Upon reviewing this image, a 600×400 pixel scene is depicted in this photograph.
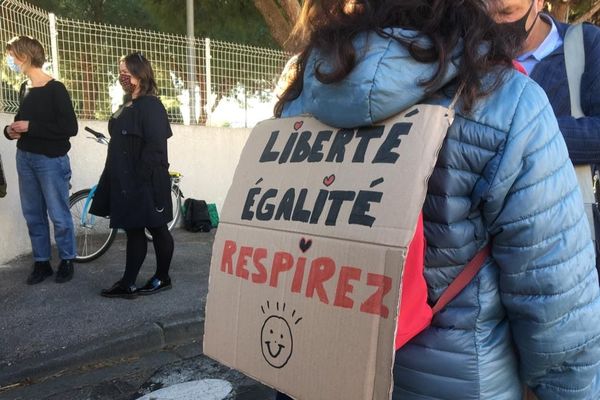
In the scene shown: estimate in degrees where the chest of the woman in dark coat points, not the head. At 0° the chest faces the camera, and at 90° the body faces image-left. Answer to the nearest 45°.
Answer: approximately 90°

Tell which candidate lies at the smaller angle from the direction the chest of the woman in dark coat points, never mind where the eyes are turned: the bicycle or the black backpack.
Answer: the bicycle

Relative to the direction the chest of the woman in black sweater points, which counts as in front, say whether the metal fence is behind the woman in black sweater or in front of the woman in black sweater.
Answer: behind

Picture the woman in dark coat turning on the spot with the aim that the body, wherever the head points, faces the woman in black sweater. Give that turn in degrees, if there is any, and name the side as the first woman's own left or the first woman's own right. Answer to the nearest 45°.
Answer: approximately 45° to the first woman's own right

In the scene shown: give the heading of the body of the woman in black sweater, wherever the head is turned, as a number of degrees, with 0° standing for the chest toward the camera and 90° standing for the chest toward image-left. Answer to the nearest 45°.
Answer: approximately 45°

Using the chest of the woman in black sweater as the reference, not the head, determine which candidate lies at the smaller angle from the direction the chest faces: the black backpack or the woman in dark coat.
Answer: the woman in dark coat

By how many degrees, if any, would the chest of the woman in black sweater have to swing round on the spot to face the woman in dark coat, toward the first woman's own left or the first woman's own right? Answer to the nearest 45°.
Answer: approximately 90° to the first woman's own left
